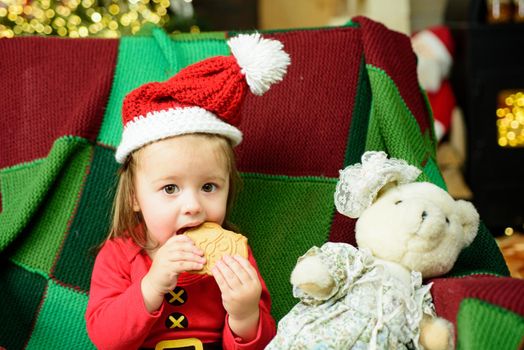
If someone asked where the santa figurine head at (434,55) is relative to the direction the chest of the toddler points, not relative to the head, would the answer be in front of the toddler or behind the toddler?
behind

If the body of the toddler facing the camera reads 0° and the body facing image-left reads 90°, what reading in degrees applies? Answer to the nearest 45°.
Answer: approximately 0°
